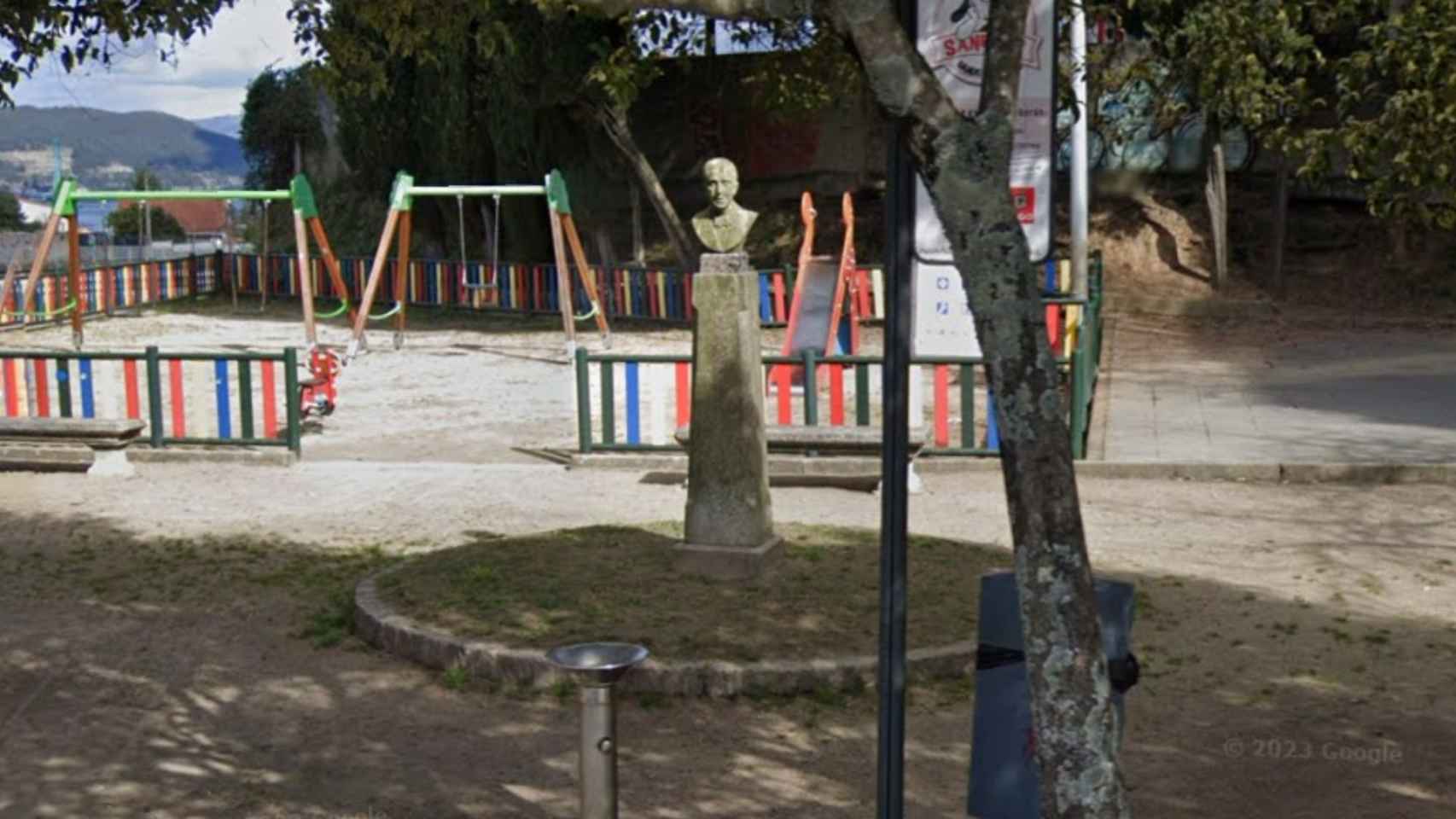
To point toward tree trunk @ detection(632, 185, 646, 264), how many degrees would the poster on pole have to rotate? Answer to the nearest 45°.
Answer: approximately 180°

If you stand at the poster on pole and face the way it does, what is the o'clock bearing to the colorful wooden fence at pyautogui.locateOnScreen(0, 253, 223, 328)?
The colorful wooden fence is roughly at 5 o'clock from the poster on pole.

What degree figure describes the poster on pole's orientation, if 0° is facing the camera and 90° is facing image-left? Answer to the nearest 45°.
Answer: approximately 0°

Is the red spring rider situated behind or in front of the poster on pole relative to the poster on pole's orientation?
behind

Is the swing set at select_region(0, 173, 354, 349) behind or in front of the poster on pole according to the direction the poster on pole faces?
behind

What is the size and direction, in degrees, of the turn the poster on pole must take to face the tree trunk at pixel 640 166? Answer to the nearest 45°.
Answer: approximately 180°

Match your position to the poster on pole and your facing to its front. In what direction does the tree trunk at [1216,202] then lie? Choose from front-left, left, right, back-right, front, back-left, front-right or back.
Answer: back
